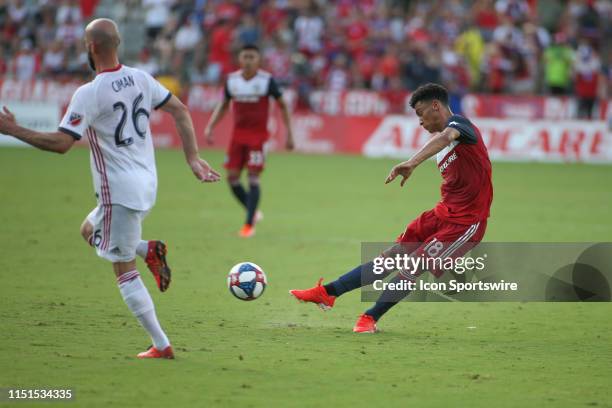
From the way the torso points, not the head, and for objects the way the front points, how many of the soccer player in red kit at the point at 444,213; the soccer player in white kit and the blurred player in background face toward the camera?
1

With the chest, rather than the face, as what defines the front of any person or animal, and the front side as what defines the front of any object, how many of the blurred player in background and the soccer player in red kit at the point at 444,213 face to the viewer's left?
1

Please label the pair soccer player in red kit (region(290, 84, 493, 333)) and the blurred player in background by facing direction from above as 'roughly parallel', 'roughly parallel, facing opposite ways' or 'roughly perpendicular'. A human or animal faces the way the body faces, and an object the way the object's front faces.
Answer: roughly perpendicular

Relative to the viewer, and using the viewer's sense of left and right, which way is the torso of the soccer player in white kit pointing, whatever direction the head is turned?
facing away from the viewer and to the left of the viewer

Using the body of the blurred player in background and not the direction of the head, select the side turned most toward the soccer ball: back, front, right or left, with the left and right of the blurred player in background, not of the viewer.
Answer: front

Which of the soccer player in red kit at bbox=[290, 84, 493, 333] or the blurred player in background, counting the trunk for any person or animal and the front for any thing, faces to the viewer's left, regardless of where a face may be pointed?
the soccer player in red kit

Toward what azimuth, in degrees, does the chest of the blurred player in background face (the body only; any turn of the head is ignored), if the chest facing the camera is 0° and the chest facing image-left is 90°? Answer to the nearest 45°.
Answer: approximately 0°

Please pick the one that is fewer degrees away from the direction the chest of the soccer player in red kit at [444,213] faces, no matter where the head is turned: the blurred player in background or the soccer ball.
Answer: the soccer ball

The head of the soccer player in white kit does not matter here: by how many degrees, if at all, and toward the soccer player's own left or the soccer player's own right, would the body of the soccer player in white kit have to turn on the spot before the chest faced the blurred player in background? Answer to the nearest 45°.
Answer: approximately 45° to the soccer player's own right

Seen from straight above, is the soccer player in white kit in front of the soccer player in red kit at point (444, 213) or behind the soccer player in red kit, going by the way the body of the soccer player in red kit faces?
in front

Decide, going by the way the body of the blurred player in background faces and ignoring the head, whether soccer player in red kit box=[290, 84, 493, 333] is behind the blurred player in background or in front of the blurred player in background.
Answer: in front

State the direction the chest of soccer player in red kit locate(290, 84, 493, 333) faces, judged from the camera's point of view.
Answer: to the viewer's left
